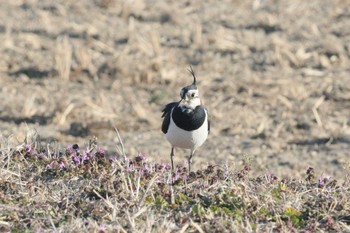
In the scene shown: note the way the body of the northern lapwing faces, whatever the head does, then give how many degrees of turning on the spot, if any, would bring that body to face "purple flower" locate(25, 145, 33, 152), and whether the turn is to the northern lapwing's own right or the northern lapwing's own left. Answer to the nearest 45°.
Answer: approximately 45° to the northern lapwing's own right

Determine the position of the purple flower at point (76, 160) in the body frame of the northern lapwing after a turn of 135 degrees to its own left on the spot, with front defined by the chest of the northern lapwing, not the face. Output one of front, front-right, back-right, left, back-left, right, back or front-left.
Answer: back

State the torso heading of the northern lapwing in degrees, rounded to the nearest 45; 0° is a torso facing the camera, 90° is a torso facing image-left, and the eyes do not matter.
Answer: approximately 0°
